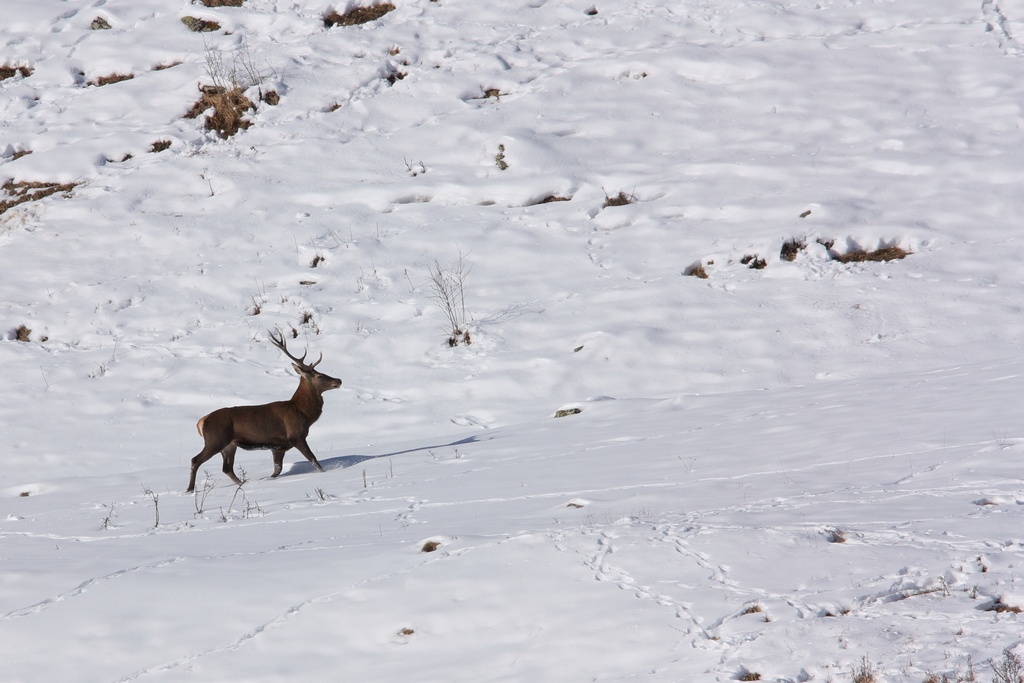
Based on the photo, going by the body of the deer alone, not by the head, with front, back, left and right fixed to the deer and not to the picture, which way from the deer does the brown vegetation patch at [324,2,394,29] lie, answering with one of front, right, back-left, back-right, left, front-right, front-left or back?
left

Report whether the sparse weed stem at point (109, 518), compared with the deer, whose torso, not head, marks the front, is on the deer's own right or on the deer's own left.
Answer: on the deer's own right

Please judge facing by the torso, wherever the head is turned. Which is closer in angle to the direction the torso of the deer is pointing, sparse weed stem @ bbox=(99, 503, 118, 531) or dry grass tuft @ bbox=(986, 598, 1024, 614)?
the dry grass tuft

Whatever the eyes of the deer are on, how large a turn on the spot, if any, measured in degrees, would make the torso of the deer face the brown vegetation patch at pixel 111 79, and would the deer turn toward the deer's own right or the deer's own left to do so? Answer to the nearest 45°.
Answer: approximately 90° to the deer's own left

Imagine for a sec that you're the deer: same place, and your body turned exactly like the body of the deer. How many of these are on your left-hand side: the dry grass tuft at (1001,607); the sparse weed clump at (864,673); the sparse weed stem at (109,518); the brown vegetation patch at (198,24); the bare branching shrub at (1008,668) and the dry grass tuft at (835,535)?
1

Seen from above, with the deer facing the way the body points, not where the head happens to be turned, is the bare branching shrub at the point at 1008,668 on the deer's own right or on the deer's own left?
on the deer's own right

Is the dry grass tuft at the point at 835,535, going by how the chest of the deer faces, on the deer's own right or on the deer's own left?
on the deer's own right

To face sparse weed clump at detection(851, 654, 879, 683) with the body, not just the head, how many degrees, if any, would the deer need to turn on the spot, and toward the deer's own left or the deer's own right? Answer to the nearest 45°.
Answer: approximately 90° to the deer's own right

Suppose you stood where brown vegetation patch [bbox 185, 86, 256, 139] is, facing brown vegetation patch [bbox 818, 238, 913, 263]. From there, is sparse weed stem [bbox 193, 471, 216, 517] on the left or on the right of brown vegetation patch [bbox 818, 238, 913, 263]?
right

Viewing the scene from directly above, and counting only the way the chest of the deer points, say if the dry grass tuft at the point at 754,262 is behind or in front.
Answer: in front

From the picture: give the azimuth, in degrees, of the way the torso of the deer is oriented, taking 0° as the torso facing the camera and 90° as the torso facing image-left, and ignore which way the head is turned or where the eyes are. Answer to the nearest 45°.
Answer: approximately 270°
